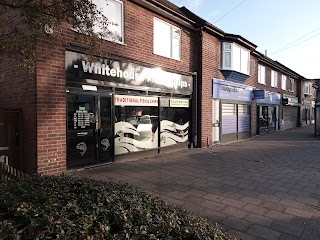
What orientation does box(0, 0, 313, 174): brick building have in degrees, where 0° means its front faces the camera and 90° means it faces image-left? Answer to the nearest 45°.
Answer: approximately 315°

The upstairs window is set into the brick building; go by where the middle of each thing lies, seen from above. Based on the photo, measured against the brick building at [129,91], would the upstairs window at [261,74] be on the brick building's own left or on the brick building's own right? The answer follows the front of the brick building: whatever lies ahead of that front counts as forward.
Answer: on the brick building's own left

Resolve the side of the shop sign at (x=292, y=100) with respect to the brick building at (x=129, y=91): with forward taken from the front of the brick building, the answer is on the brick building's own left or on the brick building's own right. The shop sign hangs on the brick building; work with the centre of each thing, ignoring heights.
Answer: on the brick building's own left

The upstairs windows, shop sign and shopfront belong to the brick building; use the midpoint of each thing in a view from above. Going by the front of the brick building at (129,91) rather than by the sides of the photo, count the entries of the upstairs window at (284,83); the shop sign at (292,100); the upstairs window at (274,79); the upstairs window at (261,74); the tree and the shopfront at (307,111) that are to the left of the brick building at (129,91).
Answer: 5

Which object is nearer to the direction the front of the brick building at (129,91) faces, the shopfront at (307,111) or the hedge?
the hedge

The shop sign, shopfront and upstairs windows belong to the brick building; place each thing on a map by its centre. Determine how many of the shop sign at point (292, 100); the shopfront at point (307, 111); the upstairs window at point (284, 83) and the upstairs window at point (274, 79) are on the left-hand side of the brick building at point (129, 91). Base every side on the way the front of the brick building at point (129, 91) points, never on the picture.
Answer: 4

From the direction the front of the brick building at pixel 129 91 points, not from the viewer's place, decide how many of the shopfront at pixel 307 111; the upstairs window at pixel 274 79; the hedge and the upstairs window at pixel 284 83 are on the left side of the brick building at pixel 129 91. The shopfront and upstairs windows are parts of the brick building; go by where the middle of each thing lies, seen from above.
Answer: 3
